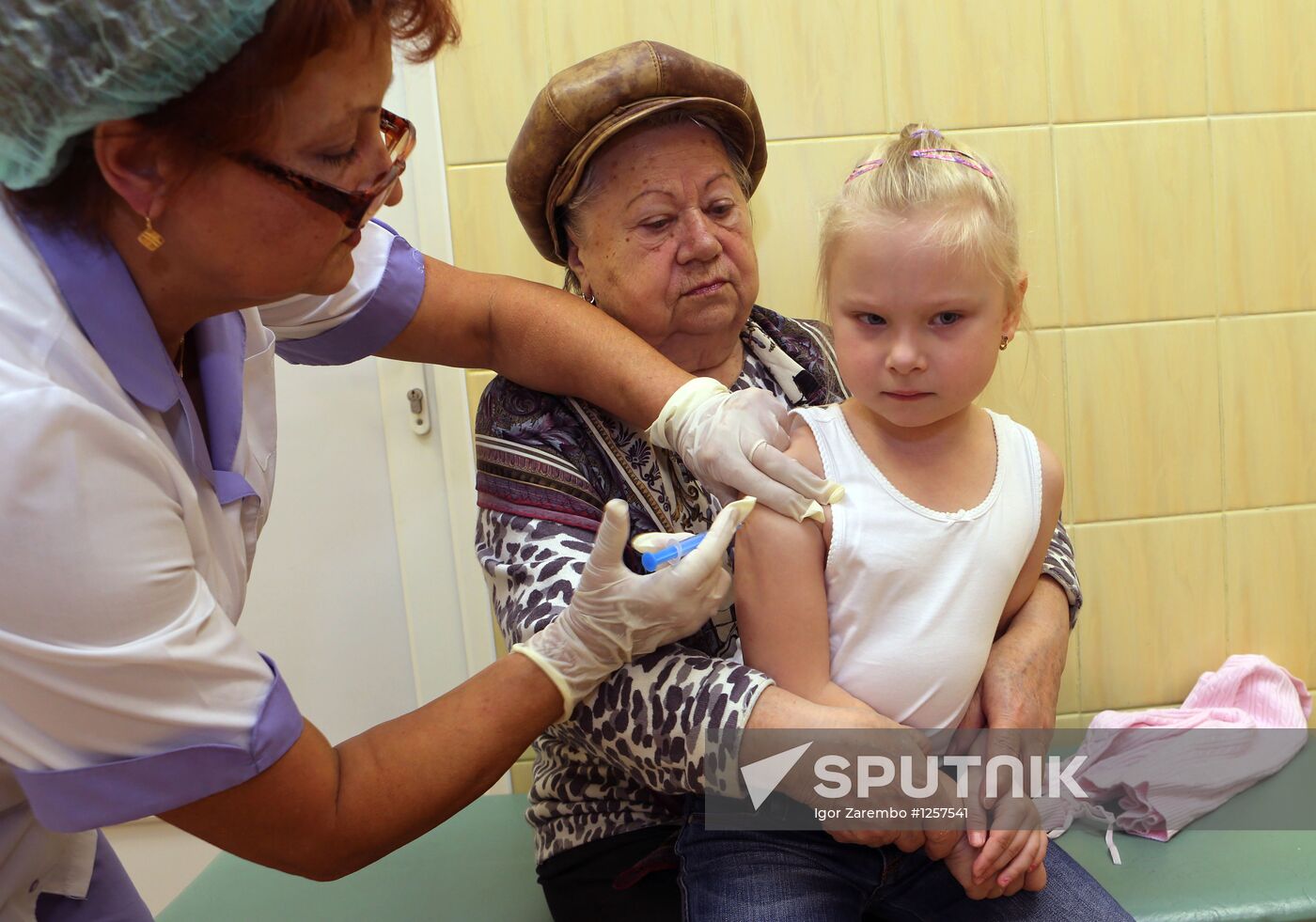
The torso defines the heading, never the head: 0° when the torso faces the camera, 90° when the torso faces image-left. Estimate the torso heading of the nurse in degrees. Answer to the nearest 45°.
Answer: approximately 270°

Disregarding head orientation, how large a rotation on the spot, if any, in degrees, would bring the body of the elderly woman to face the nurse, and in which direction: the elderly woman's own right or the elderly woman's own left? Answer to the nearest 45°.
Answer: approximately 90° to the elderly woman's own right

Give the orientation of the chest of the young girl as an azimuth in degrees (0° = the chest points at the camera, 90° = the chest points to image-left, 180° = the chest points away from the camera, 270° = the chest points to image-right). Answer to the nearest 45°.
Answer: approximately 0°

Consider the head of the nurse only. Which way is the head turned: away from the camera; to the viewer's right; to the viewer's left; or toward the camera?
to the viewer's right

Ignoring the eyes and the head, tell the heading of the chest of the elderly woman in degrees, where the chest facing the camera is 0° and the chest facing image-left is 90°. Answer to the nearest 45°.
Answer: approximately 315°

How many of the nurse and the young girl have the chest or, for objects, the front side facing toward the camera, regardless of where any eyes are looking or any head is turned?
1

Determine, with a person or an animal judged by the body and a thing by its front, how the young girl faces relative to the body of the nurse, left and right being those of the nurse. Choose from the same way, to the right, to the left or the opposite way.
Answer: to the right
